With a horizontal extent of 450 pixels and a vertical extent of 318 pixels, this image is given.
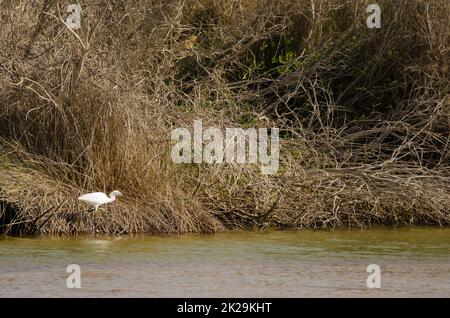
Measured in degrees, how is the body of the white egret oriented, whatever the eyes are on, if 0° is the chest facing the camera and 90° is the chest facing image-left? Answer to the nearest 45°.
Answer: approximately 270°
